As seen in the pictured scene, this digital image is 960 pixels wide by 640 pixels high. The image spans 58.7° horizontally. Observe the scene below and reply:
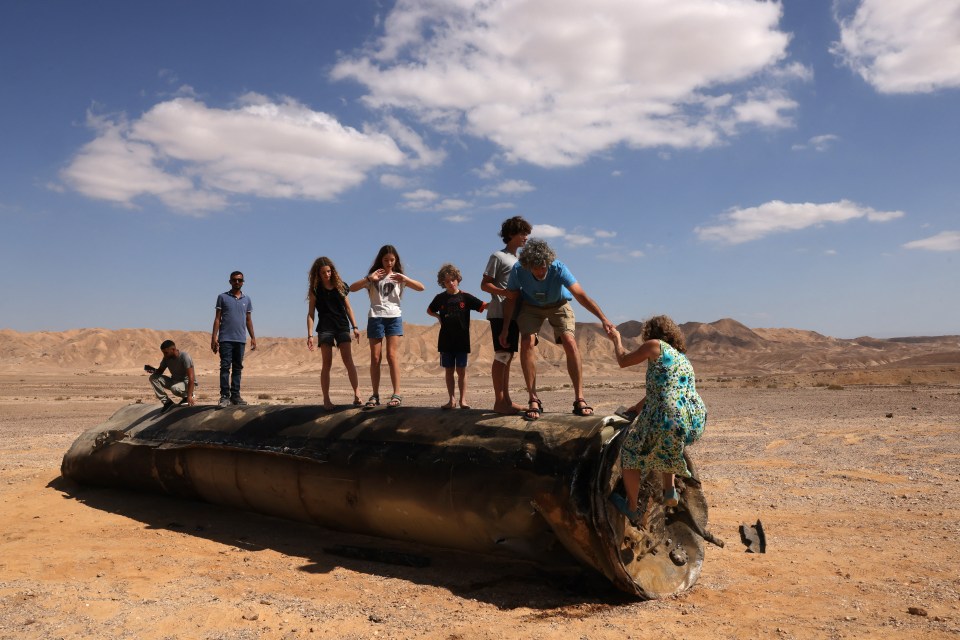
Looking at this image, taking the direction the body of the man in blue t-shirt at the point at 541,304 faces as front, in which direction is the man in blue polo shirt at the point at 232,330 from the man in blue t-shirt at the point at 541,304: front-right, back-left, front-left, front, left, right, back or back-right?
back-right

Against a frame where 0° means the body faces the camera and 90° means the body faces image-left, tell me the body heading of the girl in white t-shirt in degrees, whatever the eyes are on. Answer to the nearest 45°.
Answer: approximately 0°

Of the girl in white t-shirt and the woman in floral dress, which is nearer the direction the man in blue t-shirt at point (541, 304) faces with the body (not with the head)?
the woman in floral dress

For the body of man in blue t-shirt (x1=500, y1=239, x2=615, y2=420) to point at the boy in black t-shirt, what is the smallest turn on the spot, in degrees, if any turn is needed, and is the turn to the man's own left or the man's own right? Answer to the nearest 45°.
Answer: approximately 135° to the man's own right

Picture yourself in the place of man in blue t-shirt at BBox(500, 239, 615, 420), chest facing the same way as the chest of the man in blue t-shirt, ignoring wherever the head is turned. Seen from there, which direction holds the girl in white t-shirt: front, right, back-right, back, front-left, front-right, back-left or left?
back-right

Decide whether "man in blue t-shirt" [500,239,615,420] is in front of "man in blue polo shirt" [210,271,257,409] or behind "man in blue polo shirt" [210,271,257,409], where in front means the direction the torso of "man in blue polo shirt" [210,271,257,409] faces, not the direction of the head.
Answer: in front

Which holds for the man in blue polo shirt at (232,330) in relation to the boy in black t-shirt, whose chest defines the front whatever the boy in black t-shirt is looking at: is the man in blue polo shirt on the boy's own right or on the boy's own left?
on the boy's own right

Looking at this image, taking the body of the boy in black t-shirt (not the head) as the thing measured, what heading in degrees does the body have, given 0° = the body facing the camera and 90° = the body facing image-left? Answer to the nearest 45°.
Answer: approximately 0°
